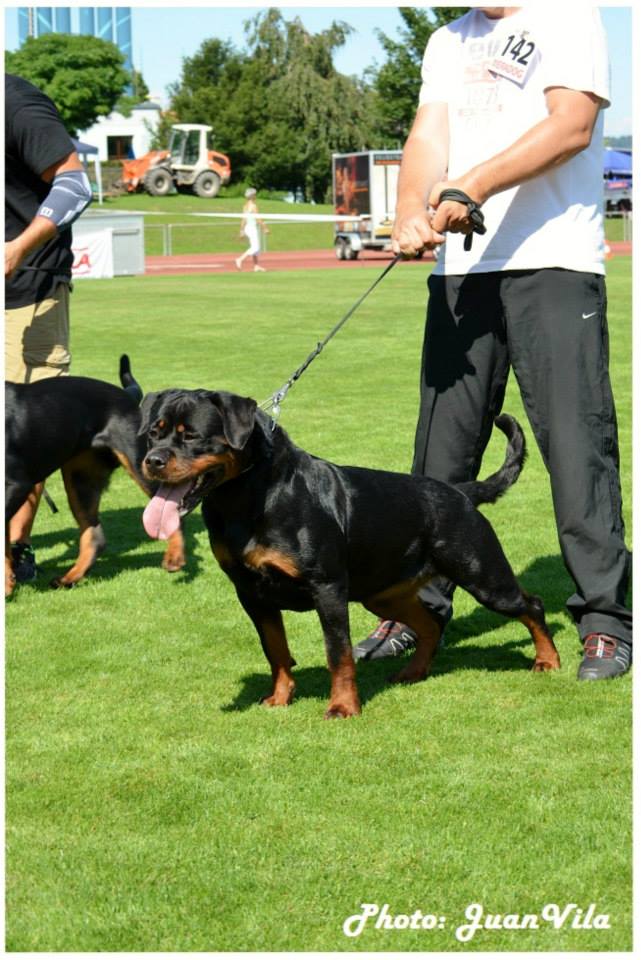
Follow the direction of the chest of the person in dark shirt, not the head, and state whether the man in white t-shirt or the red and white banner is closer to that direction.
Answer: the man in white t-shirt

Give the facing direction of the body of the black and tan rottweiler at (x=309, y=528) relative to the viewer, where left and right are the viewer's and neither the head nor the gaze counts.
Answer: facing the viewer and to the left of the viewer

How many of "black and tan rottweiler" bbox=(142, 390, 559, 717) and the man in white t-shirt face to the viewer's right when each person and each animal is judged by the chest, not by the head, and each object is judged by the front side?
0

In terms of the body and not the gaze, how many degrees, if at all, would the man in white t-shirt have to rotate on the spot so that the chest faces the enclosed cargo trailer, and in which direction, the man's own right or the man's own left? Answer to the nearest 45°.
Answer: approximately 135° to the man's own right

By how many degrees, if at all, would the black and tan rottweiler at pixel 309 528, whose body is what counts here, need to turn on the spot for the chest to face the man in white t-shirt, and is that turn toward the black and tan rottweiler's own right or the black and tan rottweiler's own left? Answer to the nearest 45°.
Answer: approximately 180°

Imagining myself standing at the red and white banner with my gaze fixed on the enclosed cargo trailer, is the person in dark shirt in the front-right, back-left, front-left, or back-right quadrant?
back-right

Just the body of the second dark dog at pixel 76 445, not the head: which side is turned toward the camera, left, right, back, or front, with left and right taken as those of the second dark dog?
left

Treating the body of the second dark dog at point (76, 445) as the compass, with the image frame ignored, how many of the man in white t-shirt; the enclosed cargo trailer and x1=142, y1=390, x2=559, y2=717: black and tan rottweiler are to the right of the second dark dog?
1

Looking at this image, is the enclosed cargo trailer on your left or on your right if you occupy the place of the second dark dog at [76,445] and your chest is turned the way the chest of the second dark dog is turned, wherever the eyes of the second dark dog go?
on your right

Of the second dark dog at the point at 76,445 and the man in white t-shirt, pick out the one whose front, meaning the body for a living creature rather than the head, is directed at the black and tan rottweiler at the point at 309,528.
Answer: the man in white t-shirt
